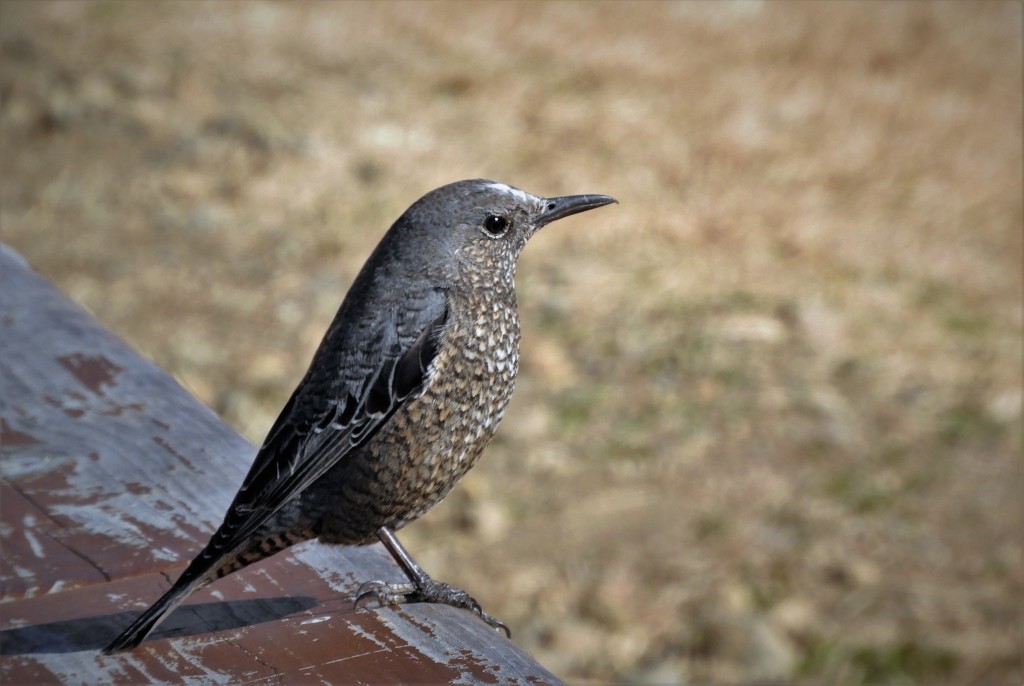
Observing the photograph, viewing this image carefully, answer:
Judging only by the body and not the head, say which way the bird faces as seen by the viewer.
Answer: to the viewer's right
